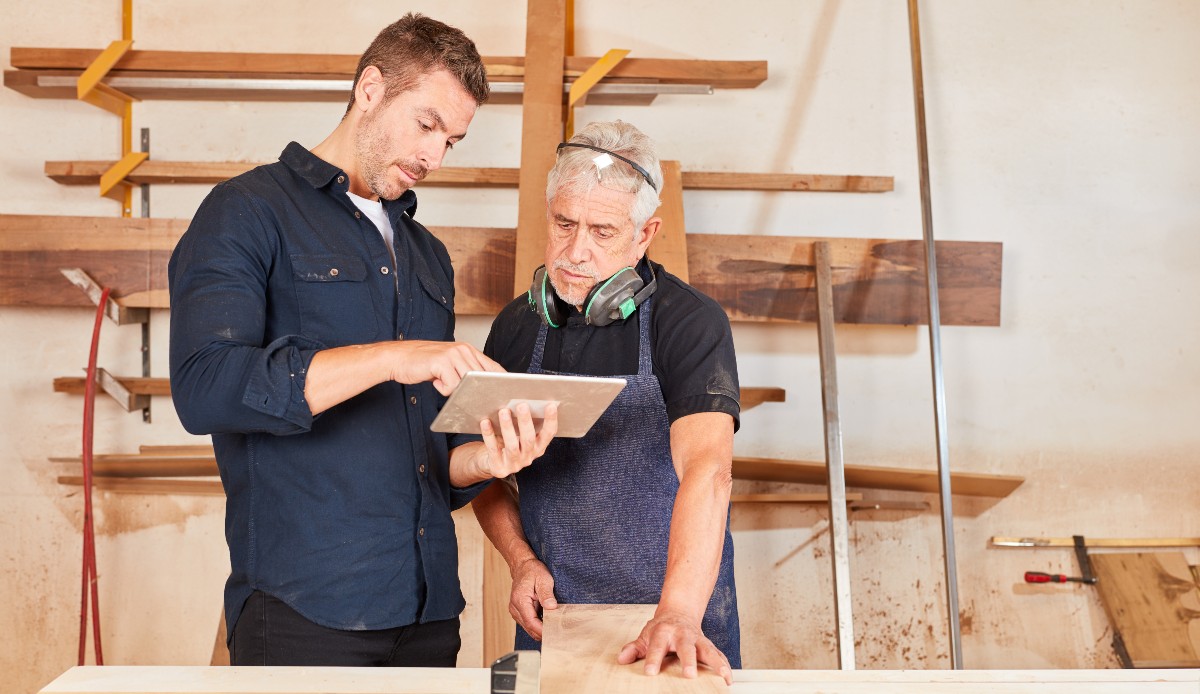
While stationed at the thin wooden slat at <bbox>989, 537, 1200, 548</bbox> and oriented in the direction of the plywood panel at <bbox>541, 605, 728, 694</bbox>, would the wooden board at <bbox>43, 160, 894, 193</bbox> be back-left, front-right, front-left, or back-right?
front-right

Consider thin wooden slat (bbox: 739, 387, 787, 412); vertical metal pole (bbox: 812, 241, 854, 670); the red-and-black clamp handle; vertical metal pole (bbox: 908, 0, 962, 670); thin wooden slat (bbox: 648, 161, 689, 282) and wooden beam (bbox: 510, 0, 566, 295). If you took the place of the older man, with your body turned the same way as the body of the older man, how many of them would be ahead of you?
0

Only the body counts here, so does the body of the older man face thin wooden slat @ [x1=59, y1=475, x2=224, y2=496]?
no

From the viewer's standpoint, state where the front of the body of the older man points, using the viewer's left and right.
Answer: facing the viewer and to the left of the viewer

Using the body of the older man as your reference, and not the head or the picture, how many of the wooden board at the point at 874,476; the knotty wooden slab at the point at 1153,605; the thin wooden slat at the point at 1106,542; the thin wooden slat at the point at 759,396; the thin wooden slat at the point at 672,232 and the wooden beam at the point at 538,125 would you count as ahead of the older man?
0

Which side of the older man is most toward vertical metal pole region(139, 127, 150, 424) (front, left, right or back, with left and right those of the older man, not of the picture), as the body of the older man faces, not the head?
right

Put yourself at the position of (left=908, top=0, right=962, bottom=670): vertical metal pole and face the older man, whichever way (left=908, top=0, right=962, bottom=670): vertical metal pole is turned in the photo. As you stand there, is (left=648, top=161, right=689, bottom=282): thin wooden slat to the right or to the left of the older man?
right

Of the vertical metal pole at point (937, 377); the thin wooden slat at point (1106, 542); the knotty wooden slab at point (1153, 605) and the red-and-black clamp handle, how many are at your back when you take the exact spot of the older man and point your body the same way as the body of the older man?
4

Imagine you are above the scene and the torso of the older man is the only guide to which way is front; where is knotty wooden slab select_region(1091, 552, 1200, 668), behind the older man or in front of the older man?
behind

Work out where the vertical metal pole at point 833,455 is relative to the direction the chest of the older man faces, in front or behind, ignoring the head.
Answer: behind

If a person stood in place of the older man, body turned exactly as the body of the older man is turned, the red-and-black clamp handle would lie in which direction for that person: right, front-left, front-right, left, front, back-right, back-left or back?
back

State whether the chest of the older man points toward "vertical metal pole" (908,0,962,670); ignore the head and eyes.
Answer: no

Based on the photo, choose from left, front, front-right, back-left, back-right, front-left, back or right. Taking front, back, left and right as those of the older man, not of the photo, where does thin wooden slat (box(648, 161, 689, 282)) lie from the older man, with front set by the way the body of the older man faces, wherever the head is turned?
back-right

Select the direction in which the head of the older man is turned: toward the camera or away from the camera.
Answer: toward the camera

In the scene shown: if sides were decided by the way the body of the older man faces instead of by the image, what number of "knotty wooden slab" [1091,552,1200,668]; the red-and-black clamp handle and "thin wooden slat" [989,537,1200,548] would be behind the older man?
3
